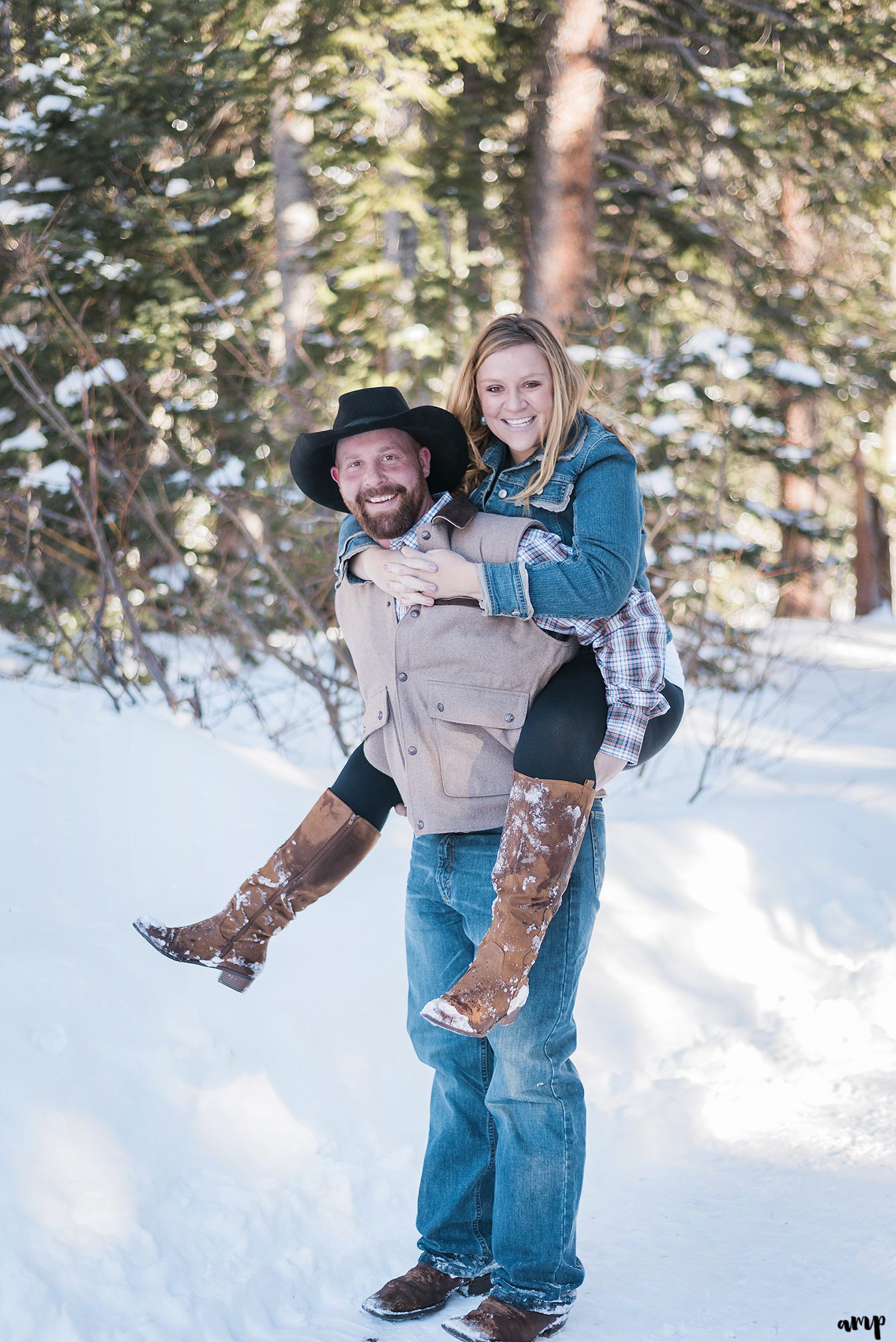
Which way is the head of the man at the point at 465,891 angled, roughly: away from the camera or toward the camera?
toward the camera

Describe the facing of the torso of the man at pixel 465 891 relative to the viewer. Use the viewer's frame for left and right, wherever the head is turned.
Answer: facing the viewer and to the left of the viewer

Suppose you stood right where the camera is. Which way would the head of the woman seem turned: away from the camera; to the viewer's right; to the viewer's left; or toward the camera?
toward the camera
